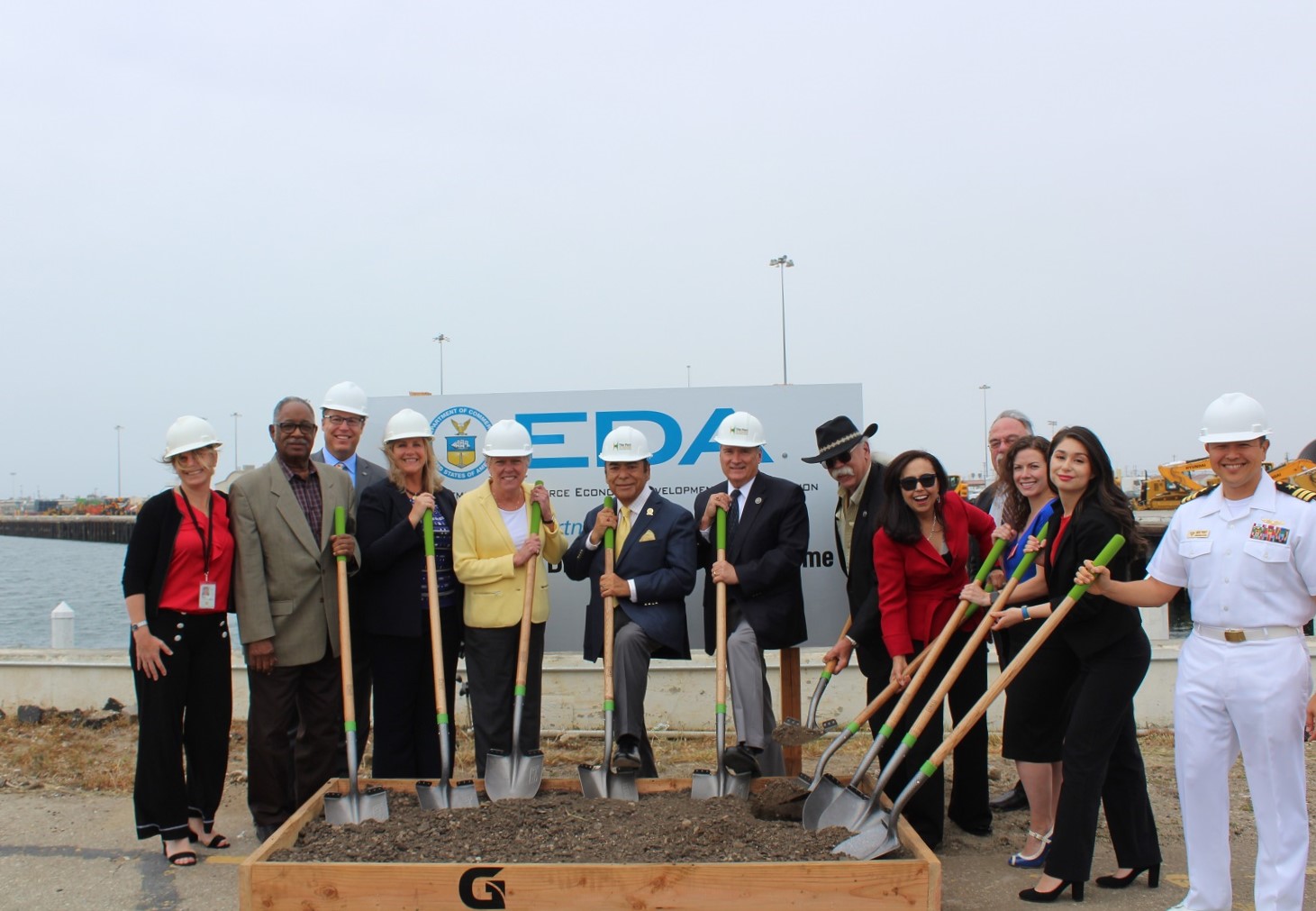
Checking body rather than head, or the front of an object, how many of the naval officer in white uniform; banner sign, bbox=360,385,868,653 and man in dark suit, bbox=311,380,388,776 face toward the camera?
3

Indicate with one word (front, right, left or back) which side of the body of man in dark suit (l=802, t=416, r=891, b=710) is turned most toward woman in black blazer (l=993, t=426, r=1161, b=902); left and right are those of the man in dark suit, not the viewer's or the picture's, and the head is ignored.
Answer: left

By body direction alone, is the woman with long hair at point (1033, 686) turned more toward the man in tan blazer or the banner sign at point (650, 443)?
the man in tan blazer

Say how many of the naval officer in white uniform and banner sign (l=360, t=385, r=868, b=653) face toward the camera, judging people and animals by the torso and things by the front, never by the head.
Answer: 2

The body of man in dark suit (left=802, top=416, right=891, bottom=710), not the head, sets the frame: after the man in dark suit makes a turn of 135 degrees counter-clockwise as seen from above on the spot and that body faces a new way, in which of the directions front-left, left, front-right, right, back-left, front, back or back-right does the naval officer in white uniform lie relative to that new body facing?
front-right

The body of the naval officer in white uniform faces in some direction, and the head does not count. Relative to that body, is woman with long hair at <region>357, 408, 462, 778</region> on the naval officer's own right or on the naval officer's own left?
on the naval officer's own right

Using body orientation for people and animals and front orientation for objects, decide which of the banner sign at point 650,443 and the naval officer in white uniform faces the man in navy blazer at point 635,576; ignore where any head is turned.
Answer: the banner sign

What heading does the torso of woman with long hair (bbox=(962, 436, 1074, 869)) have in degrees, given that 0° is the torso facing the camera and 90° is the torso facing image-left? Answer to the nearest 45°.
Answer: approximately 45°

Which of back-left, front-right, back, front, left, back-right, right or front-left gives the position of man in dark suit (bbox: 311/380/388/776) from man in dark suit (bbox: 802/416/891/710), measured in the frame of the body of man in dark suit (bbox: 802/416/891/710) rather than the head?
front-right
